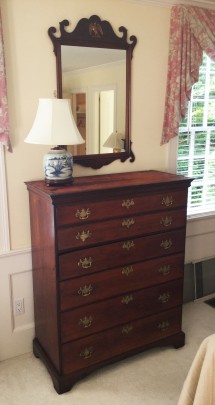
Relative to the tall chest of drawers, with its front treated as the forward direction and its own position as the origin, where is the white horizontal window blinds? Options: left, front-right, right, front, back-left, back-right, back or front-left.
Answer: left

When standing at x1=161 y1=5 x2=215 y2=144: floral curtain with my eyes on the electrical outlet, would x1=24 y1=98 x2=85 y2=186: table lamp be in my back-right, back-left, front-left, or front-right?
front-left

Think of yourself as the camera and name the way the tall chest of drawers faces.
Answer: facing the viewer and to the right of the viewer

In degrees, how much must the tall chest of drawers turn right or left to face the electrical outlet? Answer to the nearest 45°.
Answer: approximately 135° to its right
